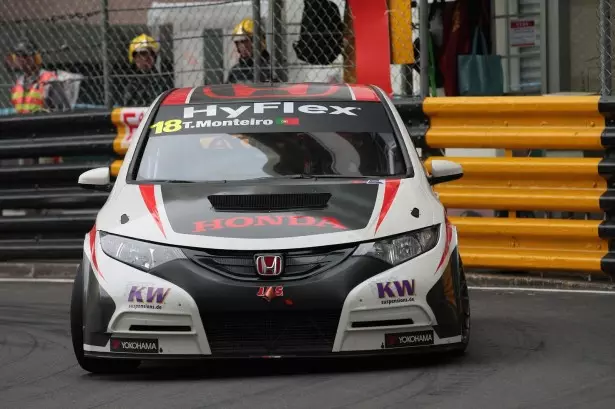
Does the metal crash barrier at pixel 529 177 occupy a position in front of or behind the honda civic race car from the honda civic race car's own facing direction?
behind

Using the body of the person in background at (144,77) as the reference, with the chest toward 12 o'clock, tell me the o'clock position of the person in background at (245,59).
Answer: the person in background at (245,59) is roughly at 10 o'clock from the person in background at (144,77).

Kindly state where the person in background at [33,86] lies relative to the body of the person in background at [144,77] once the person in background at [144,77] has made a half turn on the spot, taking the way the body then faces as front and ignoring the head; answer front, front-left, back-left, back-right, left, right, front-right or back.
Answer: front-left

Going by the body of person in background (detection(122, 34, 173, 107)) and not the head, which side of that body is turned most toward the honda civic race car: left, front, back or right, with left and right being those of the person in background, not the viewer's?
front

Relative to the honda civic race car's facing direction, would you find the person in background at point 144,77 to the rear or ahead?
to the rear

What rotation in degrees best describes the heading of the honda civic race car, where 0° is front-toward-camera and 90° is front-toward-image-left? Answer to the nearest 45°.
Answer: approximately 0°

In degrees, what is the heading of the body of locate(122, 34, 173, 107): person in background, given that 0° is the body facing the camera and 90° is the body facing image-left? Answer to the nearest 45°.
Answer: approximately 0°

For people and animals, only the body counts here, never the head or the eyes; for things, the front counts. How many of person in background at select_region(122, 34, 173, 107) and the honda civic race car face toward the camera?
2
